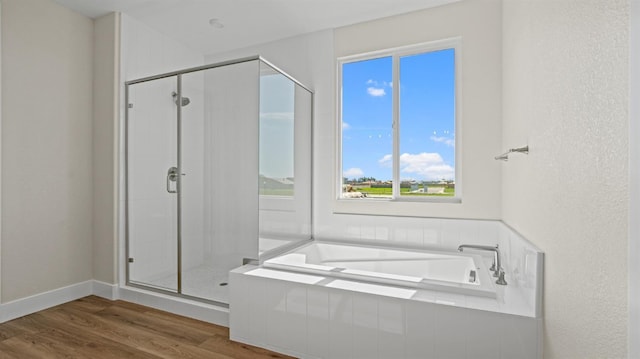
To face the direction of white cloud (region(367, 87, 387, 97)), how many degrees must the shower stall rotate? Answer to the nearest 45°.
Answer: approximately 135° to its left

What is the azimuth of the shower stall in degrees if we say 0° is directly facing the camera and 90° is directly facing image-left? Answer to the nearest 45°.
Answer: approximately 45°

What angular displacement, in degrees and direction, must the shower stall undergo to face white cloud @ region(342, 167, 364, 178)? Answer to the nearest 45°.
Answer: approximately 135° to its left

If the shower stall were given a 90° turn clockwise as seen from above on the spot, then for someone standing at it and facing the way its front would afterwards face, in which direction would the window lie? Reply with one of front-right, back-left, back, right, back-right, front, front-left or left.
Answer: back-right
